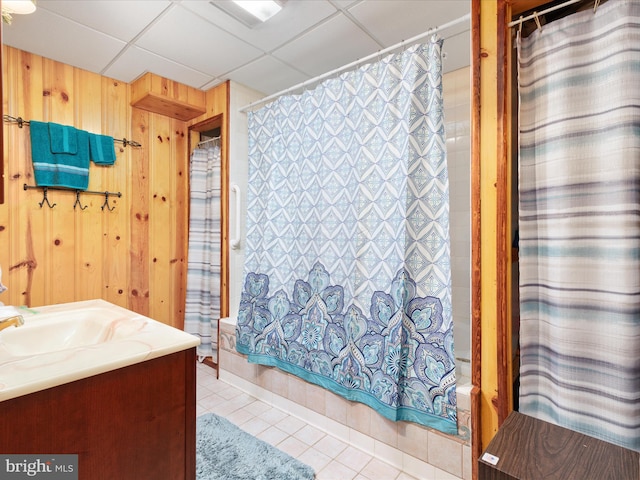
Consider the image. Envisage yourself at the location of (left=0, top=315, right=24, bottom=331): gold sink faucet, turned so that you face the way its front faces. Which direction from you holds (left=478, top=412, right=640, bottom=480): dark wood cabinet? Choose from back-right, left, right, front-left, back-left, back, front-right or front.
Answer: front-right

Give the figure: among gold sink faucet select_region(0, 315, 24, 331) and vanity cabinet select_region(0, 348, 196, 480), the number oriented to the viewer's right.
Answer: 2

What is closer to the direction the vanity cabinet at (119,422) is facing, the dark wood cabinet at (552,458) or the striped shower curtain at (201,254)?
the dark wood cabinet

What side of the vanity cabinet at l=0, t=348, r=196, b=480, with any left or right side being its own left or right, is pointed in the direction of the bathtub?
front

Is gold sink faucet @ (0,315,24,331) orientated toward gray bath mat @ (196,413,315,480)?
yes

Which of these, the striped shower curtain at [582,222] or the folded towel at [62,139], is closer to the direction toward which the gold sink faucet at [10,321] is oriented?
the striped shower curtain

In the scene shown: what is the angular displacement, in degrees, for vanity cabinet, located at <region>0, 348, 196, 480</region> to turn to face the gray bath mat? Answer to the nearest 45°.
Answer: approximately 45° to its left

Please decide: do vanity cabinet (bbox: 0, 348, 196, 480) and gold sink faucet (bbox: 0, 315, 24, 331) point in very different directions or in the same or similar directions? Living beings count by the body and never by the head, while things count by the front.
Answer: same or similar directions

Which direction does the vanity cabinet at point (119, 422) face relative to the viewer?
to the viewer's right

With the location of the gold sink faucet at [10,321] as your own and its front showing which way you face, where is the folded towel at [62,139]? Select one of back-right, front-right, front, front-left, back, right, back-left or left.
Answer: left

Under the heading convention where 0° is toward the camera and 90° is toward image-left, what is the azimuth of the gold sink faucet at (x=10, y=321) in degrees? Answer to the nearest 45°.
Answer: approximately 270°
